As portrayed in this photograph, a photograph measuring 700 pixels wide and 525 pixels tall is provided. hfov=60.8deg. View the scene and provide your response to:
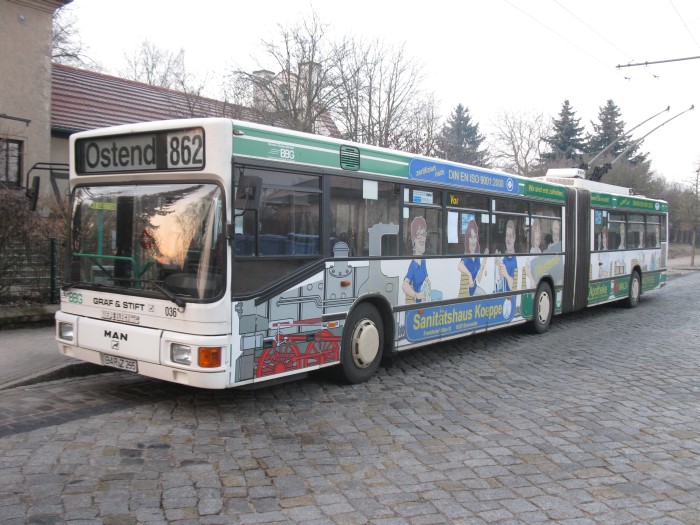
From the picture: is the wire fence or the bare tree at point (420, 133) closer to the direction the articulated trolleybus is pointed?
the wire fence

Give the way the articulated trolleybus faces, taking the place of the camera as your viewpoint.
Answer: facing the viewer and to the left of the viewer

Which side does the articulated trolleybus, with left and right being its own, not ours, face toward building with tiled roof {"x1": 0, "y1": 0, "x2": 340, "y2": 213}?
right

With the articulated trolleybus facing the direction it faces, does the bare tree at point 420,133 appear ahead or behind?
behind

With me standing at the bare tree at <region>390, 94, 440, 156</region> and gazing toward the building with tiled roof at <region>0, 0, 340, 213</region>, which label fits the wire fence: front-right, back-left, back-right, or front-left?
front-left

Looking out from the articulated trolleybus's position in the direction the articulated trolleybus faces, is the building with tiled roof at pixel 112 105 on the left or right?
on its right
